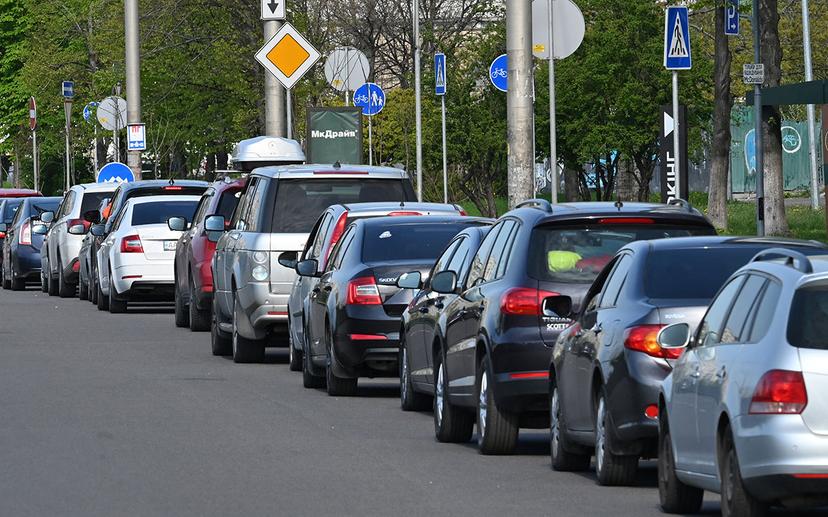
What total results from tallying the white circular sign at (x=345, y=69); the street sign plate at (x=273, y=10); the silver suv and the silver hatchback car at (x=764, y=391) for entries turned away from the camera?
3

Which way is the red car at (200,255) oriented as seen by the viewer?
away from the camera

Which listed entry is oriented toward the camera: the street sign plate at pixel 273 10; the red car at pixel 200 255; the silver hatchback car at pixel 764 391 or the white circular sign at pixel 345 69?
the street sign plate

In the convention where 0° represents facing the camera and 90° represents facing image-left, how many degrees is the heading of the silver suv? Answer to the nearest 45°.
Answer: approximately 180°

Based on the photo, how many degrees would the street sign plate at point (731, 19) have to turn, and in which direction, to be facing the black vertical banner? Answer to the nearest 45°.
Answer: approximately 45° to its right

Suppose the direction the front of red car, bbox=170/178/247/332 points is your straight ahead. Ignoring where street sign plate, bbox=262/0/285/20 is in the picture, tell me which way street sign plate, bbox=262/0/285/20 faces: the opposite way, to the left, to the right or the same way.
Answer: the opposite way

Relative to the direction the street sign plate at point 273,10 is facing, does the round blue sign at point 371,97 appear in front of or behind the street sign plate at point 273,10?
behind

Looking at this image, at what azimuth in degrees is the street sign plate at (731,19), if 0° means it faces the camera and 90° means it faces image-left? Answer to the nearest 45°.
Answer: approximately 315°

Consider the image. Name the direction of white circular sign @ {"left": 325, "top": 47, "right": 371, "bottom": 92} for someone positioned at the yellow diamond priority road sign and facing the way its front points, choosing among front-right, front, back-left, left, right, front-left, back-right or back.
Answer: back

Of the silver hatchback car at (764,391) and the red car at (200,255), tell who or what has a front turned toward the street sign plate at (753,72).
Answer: the silver hatchback car

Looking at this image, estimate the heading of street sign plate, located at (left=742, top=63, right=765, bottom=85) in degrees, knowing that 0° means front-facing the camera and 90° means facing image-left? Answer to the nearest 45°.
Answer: approximately 0°

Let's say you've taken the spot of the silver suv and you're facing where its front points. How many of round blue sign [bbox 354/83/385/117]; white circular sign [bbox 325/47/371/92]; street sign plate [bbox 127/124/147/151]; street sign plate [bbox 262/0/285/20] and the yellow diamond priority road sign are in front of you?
5
